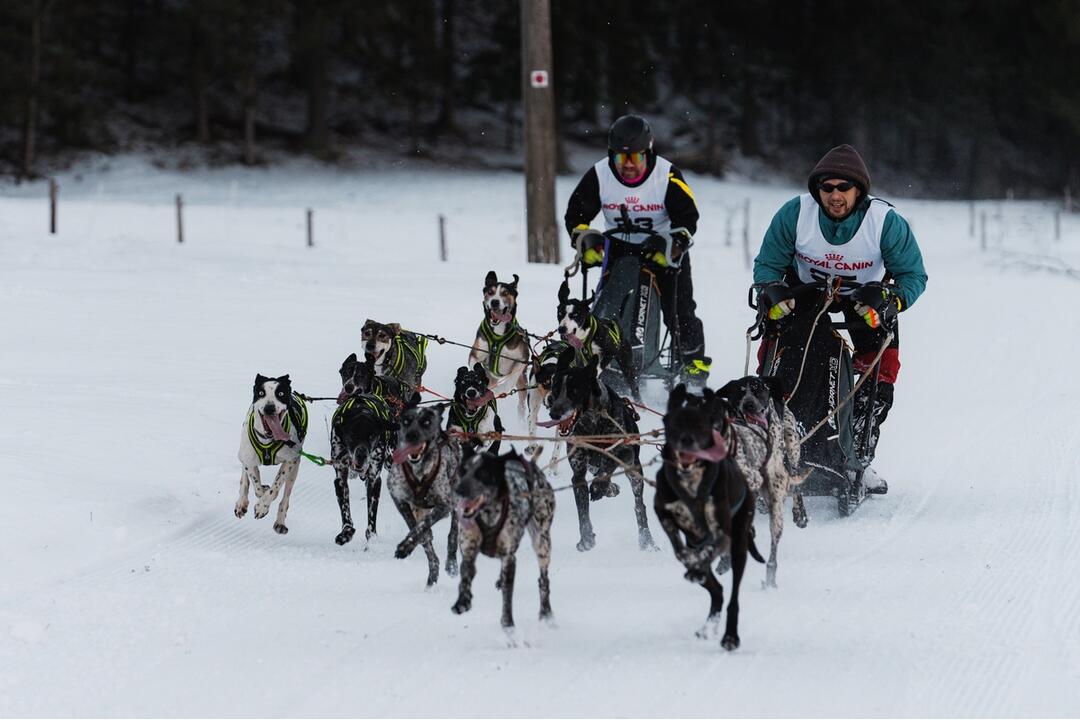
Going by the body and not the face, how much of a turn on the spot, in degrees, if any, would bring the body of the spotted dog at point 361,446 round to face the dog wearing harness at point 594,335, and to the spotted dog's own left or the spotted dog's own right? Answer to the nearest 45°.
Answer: approximately 135° to the spotted dog's own left

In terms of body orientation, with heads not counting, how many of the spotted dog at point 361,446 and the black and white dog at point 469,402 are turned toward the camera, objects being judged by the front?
2

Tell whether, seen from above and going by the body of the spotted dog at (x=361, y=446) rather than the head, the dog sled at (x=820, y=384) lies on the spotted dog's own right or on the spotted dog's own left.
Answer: on the spotted dog's own left

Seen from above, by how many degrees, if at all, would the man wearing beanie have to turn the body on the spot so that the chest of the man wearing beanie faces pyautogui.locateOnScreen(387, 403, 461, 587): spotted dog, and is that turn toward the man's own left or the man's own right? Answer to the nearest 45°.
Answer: approximately 45° to the man's own right

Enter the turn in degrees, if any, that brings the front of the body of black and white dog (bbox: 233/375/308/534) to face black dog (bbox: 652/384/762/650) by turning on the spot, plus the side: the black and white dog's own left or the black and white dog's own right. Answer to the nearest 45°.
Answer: approximately 45° to the black and white dog's own left

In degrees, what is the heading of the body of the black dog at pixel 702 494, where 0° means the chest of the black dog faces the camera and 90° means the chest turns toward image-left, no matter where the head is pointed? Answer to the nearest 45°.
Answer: approximately 45°

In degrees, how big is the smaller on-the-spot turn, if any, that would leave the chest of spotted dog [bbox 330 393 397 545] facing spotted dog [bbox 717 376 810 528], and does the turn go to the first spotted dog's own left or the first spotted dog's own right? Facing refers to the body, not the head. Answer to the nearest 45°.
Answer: approximately 90° to the first spotted dog's own left

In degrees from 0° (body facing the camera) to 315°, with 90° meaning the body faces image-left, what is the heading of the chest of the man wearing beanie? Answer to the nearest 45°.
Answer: approximately 0°

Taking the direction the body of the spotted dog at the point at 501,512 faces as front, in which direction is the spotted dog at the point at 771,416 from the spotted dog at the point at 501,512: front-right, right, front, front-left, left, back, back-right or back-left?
back

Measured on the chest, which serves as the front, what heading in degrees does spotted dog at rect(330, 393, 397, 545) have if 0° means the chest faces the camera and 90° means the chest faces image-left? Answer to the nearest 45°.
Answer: approximately 0°

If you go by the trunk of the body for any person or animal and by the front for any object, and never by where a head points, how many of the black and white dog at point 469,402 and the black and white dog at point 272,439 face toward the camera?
2

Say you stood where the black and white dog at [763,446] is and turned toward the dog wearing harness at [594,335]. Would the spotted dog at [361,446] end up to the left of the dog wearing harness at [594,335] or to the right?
left

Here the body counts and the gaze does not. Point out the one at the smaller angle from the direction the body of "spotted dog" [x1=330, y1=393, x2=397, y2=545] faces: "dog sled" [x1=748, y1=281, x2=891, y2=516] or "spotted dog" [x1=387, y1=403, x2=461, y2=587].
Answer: the spotted dog

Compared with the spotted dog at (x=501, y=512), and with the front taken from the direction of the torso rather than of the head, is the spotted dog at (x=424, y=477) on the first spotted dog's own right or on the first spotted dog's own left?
on the first spotted dog's own right

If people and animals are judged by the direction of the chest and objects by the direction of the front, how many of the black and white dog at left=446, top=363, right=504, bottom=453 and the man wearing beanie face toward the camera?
2
